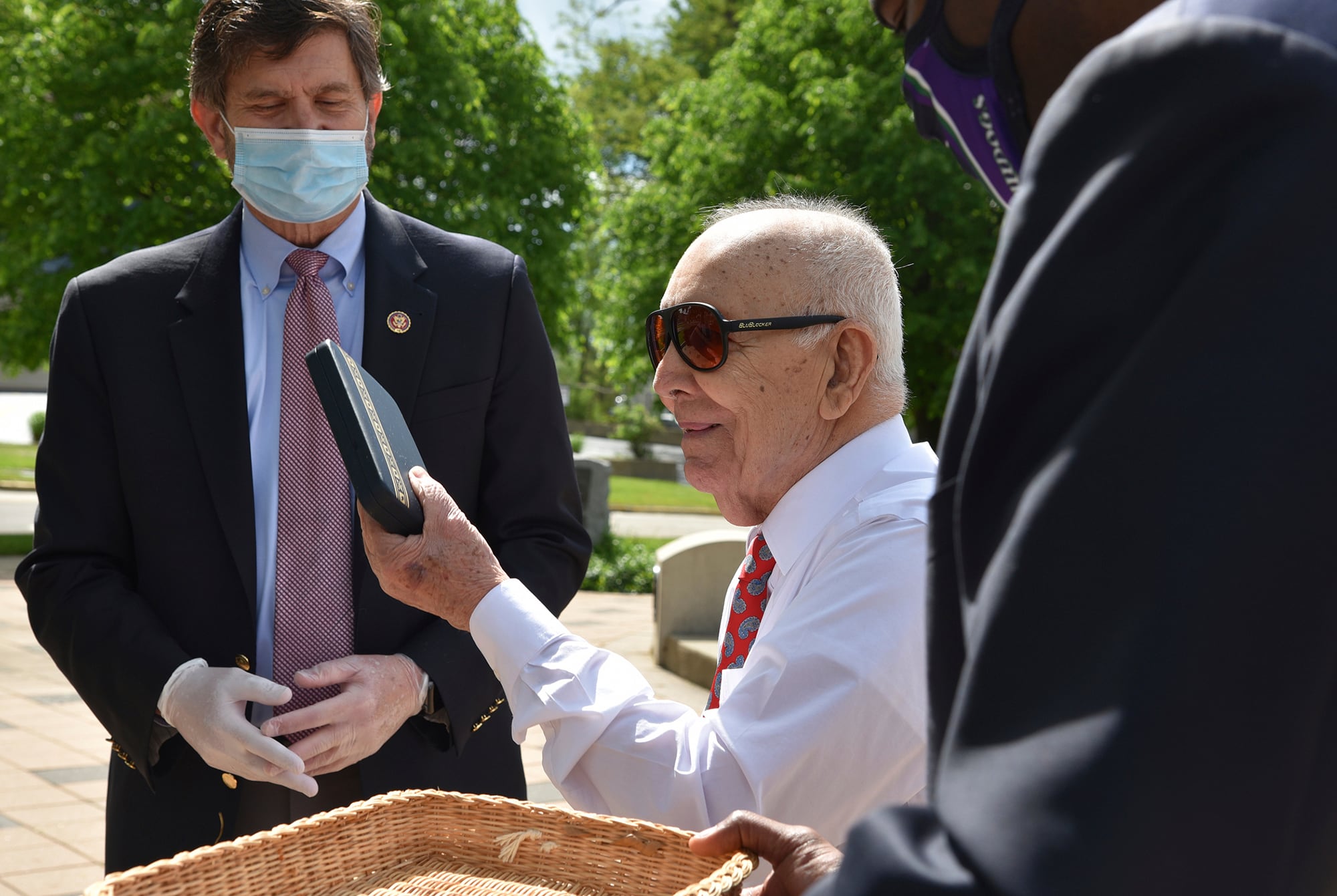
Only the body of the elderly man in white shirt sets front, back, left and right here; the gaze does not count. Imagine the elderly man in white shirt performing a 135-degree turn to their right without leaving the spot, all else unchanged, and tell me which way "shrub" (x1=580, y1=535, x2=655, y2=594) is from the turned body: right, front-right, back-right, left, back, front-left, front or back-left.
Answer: front-left

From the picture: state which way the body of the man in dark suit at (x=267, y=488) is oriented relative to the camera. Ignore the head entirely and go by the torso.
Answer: toward the camera

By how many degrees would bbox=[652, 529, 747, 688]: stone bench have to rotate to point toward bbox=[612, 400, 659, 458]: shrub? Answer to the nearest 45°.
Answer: approximately 135° to its left

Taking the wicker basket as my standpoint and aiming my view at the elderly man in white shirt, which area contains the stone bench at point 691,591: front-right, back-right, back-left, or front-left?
front-left

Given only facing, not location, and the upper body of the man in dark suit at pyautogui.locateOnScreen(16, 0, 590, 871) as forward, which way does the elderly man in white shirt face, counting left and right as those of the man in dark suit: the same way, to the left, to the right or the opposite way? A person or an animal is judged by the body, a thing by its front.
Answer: to the right

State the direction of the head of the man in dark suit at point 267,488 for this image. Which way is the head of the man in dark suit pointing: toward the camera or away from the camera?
toward the camera

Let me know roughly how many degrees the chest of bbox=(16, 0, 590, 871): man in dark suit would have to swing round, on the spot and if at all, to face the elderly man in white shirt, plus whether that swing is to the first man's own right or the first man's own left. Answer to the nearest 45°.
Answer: approximately 45° to the first man's own left

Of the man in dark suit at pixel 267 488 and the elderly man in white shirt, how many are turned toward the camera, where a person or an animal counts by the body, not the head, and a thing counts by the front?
1

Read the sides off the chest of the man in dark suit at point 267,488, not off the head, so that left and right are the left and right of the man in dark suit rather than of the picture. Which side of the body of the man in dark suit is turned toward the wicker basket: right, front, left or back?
front

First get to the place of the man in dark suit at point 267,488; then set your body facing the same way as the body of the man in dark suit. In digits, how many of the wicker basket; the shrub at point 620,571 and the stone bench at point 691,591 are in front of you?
1

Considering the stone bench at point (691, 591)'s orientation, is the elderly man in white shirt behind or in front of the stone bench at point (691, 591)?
in front

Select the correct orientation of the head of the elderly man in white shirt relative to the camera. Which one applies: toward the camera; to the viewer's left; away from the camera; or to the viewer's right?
to the viewer's left

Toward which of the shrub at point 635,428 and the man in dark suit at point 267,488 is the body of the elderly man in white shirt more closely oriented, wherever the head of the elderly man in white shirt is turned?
the man in dark suit
